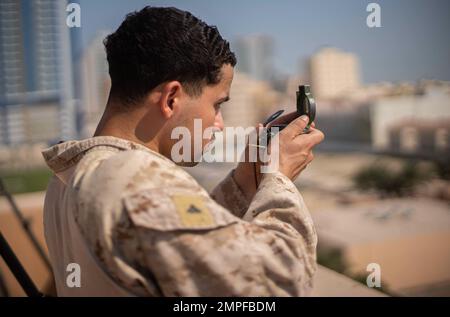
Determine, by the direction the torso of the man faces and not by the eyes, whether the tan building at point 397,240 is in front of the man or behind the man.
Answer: in front

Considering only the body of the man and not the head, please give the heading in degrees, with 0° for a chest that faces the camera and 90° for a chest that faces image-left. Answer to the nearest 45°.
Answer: approximately 225°
